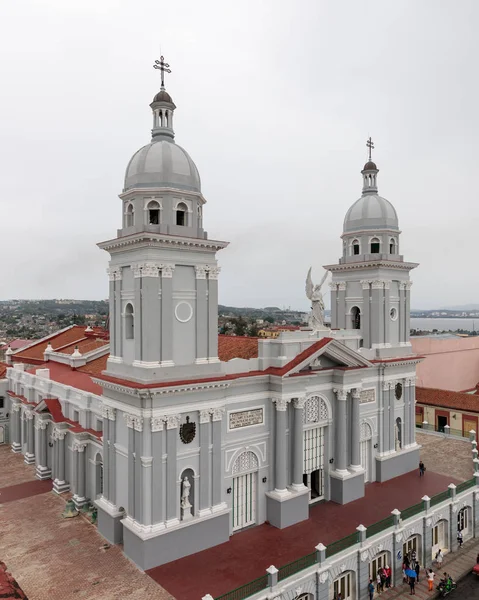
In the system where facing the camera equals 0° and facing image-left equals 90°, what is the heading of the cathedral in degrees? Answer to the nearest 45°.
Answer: approximately 315°

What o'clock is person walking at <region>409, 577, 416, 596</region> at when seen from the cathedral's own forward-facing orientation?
The person walking is roughly at 11 o'clock from the cathedral.

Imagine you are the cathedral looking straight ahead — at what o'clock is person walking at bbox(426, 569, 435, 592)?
The person walking is roughly at 11 o'clock from the cathedral.

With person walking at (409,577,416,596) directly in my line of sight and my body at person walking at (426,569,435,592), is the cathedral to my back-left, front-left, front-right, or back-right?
front-right

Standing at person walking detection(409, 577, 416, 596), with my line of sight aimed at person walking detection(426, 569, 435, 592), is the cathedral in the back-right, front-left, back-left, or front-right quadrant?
back-left
